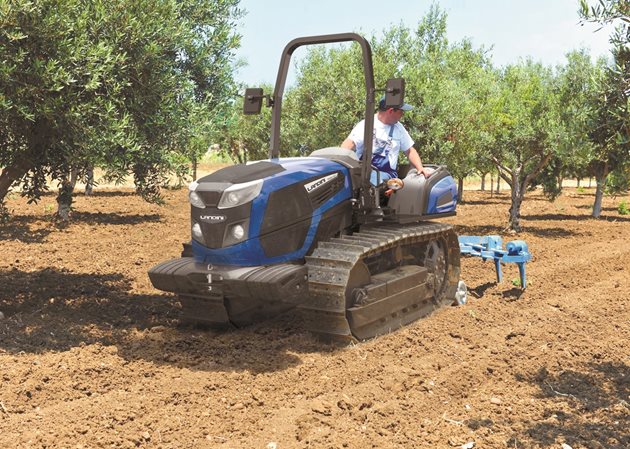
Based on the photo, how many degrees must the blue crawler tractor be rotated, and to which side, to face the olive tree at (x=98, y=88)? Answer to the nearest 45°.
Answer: approximately 45° to its right

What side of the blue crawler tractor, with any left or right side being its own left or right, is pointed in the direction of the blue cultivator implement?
back

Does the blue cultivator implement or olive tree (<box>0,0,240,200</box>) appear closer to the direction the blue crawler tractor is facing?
the olive tree

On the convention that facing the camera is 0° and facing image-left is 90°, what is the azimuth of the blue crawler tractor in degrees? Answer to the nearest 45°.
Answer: approximately 45°
